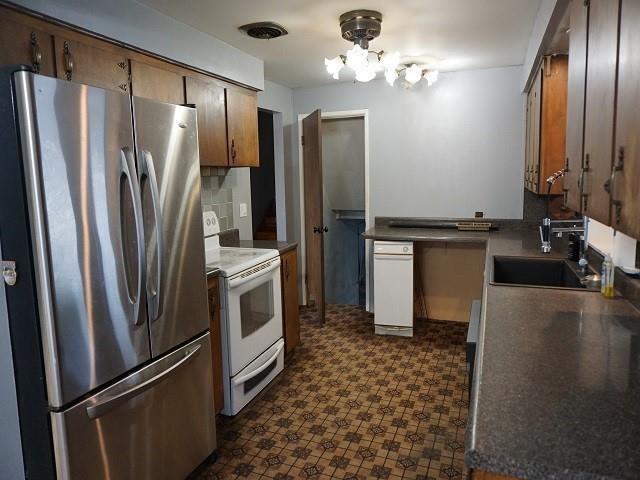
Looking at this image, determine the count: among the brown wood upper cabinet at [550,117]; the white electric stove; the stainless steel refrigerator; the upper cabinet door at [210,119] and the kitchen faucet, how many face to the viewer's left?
2

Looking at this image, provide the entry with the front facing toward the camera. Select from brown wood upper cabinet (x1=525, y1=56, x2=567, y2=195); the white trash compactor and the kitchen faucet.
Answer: the white trash compactor

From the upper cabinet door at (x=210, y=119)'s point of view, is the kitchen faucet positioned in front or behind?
in front

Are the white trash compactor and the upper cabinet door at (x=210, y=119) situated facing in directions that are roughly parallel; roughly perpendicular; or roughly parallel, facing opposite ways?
roughly perpendicular

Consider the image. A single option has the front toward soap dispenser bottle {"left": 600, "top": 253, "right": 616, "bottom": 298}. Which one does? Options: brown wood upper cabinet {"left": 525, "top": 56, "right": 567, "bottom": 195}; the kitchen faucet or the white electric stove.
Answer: the white electric stove

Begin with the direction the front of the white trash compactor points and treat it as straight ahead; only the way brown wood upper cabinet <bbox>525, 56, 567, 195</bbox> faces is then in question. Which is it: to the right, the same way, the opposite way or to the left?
to the right

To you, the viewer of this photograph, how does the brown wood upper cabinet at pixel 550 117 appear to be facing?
facing to the left of the viewer

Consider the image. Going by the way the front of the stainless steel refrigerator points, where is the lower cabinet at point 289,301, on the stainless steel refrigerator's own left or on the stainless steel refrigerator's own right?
on the stainless steel refrigerator's own left

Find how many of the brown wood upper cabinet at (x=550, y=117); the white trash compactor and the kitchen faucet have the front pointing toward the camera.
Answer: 1

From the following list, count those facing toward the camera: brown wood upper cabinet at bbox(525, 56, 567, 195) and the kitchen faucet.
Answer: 0

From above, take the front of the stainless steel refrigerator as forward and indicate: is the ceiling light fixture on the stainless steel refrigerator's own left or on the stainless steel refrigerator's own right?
on the stainless steel refrigerator's own left

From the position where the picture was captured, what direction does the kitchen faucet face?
facing to the left of the viewer

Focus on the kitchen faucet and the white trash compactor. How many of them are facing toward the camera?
1

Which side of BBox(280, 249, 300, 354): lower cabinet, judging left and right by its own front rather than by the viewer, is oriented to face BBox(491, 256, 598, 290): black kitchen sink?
front

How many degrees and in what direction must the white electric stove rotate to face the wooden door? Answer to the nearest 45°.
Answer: approximately 90° to its left
